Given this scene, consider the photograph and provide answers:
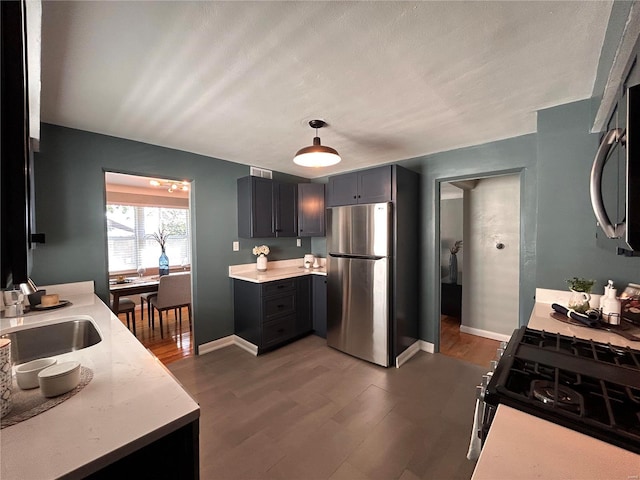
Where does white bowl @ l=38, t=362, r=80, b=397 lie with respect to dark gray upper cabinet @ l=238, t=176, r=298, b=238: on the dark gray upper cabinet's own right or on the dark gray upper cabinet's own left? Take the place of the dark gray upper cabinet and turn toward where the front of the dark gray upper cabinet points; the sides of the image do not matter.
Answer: on the dark gray upper cabinet's own right

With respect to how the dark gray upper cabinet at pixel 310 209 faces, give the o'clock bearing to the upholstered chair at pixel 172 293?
The upholstered chair is roughly at 3 o'clock from the dark gray upper cabinet.

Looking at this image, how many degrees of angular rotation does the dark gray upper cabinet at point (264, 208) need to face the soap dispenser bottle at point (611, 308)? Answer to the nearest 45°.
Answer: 0° — it already faces it

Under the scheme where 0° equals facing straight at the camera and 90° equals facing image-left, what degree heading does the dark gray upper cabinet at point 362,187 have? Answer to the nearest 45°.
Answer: approximately 45°

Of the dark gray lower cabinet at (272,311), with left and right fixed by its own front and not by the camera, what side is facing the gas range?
front

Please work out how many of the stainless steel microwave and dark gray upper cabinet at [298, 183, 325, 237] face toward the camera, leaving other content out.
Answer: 1

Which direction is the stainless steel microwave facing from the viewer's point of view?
to the viewer's left

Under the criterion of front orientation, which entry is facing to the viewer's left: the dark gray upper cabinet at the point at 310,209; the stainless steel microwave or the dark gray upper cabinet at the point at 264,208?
the stainless steel microwave

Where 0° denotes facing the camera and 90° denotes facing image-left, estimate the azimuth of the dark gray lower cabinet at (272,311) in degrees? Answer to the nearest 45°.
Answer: approximately 315°
